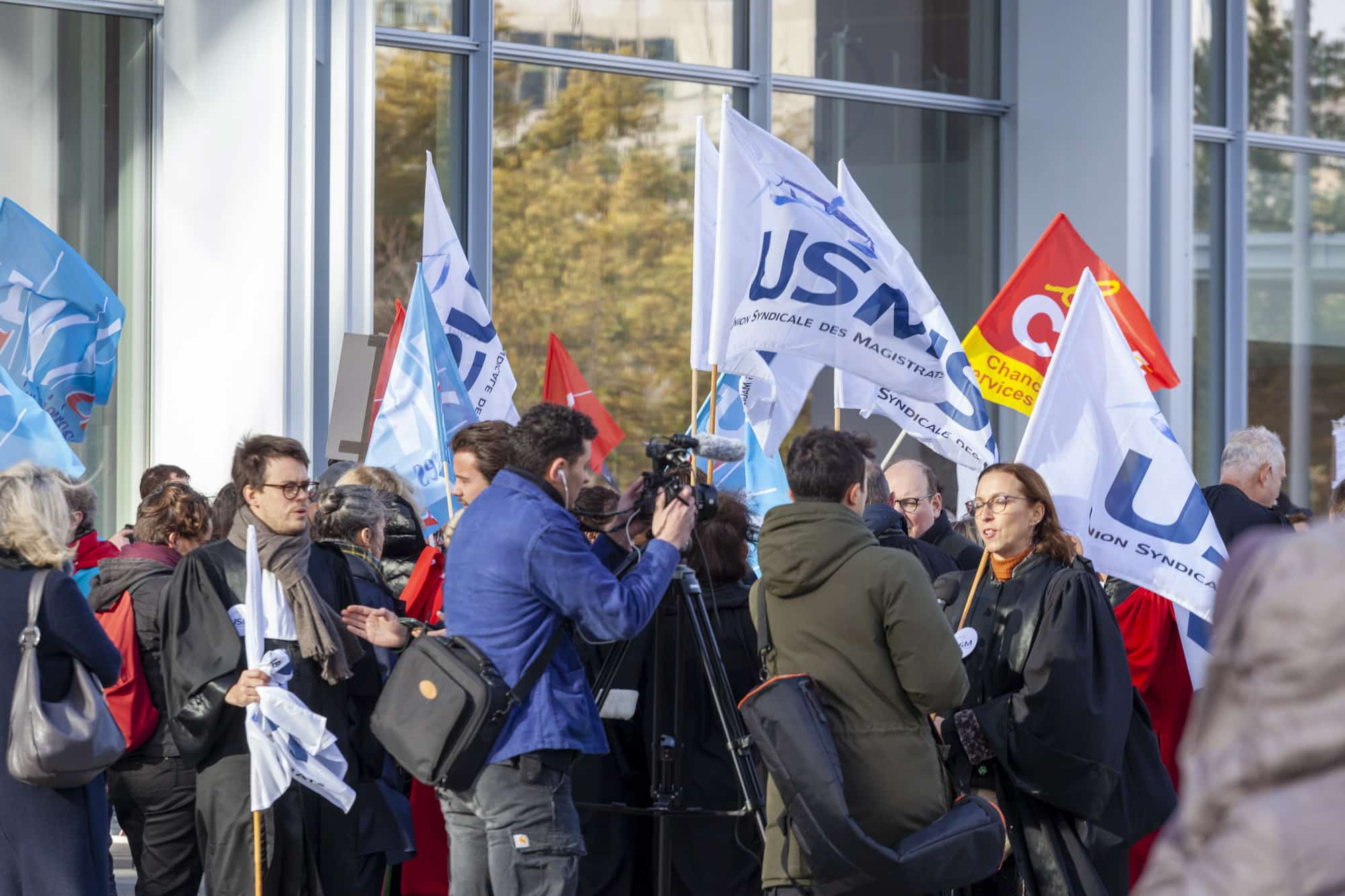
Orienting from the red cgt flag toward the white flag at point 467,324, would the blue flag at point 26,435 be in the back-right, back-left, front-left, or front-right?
front-left

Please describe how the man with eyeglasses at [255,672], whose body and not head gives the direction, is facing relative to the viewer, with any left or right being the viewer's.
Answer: facing the viewer and to the right of the viewer

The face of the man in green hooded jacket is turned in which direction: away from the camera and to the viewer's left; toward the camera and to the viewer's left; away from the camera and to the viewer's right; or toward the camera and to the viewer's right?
away from the camera and to the viewer's right

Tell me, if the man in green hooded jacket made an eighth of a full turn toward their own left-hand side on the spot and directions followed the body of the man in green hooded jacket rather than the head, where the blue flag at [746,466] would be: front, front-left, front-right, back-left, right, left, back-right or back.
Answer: front

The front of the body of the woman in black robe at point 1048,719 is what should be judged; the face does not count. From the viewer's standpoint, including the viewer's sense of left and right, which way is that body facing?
facing the viewer and to the left of the viewer

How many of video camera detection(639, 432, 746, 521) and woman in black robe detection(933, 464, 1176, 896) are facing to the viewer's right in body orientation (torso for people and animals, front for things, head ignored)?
1

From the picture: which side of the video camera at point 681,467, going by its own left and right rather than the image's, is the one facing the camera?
right

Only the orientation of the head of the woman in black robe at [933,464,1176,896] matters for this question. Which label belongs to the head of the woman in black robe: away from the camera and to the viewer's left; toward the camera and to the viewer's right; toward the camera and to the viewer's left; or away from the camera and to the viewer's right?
toward the camera and to the viewer's left

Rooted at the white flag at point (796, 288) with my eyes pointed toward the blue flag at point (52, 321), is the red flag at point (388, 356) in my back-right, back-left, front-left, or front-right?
front-right

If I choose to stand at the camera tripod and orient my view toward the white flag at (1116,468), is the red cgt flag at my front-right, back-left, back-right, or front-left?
front-left

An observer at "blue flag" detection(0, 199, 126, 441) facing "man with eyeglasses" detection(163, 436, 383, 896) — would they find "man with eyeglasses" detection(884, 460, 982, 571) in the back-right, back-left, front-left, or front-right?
front-left

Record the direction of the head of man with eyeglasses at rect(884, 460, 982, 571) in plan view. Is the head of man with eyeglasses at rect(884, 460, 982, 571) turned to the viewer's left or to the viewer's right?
to the viewer's left

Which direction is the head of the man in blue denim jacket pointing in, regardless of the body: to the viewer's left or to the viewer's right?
to the viewer's right
